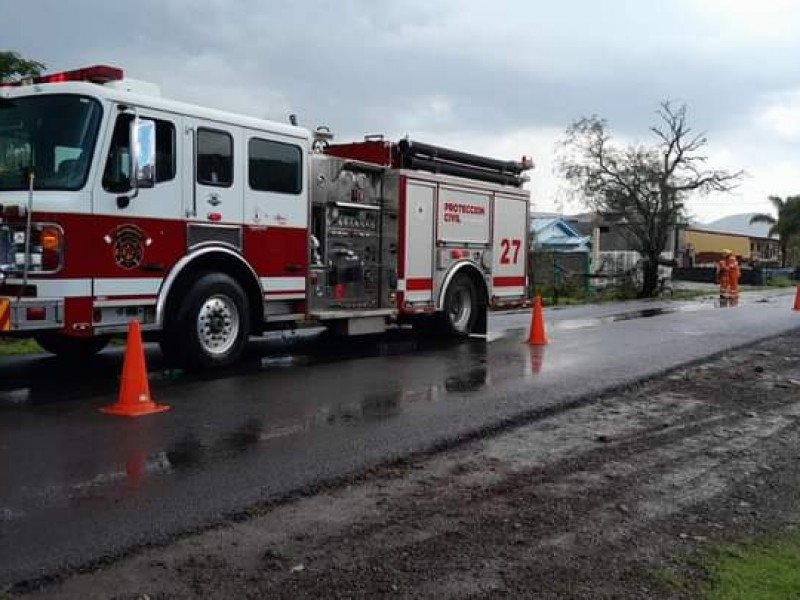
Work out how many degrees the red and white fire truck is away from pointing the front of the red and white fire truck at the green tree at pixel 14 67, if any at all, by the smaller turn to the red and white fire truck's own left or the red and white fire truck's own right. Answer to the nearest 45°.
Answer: approximately 90° to the red and white fire truck's own right

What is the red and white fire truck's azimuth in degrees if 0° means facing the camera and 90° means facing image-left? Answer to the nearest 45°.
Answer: approximately 45°

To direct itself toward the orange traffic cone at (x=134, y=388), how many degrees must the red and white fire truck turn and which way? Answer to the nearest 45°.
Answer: approximately 45° to its left
